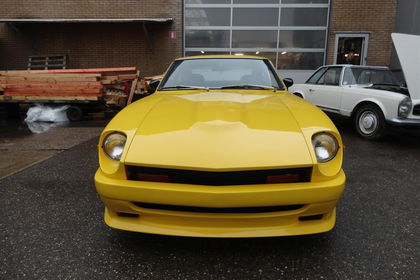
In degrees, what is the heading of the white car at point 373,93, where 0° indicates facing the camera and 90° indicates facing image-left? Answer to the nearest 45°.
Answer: approximately 315°

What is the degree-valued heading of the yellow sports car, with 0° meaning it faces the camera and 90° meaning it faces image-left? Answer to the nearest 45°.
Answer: approximately 0°

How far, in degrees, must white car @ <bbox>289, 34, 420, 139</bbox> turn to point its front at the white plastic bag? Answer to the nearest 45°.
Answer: approximately 135° to its right

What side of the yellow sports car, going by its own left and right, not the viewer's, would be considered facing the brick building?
back

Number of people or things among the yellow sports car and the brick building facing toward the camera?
2

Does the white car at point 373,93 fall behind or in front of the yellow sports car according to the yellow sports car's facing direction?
behind

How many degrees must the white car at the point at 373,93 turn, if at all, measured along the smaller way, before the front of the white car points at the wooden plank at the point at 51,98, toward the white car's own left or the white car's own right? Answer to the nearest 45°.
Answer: approximately 135° to the white car's own right
